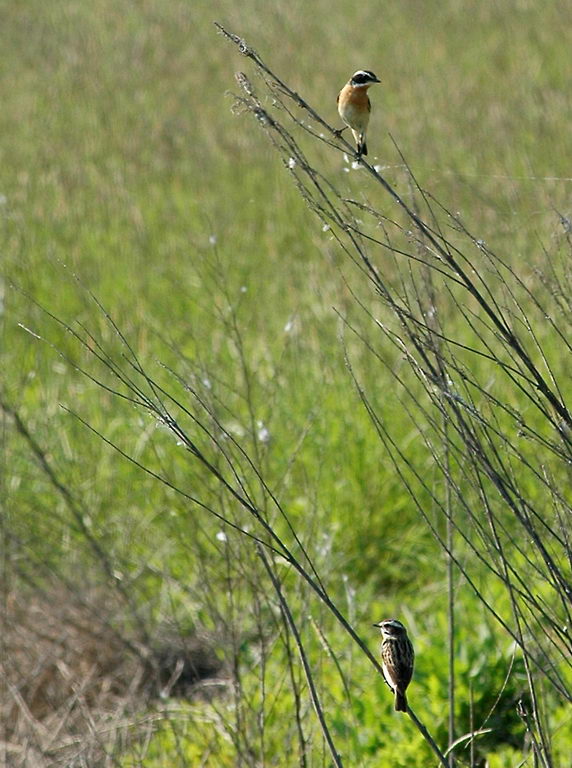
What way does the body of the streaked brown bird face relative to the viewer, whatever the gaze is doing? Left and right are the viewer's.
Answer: facing away from the viewer and to the left of the viewer
